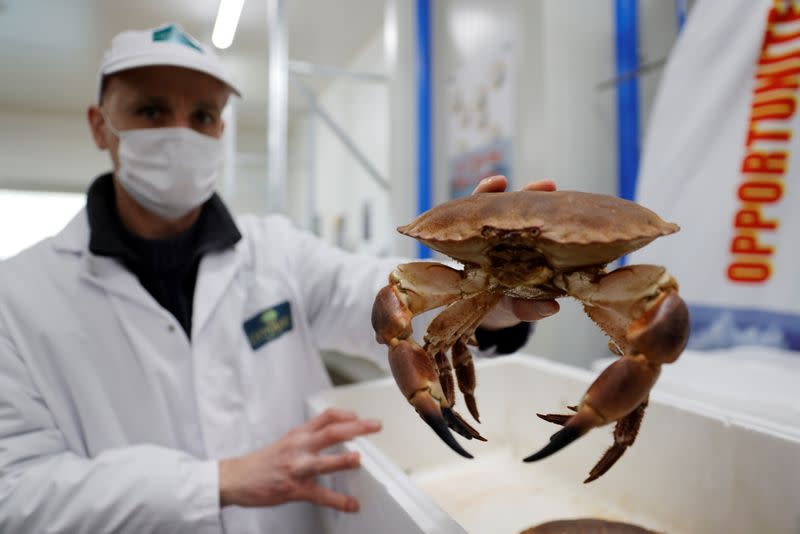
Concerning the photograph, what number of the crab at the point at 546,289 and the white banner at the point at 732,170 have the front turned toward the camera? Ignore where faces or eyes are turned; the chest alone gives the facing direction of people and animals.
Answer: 2

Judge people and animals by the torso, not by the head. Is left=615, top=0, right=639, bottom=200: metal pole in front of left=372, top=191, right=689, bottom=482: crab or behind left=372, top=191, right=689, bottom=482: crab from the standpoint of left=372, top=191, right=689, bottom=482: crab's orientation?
behind

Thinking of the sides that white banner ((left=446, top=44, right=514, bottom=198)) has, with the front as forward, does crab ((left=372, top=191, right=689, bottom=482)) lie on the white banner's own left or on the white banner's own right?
on the white banner's own left

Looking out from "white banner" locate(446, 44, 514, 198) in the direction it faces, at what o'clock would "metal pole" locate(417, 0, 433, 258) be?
The metal pole is roughly at 4 o'clock from the white banner.

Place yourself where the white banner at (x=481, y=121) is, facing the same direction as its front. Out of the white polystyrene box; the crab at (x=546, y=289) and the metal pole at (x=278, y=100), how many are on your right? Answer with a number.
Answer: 1

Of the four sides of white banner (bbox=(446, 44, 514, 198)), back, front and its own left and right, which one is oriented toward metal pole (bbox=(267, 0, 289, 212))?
right
